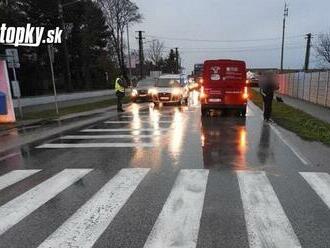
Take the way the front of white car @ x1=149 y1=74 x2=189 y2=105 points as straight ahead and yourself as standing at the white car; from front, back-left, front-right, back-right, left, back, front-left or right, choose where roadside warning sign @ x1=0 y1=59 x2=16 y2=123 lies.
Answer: front-right

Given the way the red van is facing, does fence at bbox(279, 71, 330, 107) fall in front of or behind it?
in front

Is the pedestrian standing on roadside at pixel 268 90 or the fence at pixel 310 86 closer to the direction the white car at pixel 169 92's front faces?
the pedestrian standing on roadside

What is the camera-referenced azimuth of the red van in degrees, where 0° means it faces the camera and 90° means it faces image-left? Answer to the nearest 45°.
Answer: approximately 180°

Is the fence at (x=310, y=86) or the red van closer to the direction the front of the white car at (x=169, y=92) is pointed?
the red van

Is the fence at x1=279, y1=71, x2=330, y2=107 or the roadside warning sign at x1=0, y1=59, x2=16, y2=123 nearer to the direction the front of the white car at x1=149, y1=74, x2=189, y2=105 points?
the roadside warning sign

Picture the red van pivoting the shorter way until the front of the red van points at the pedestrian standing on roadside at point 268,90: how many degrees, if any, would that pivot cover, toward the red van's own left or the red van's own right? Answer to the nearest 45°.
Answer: approximately 135° to the red van's own right

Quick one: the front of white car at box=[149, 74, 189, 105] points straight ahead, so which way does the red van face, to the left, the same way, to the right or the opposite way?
the opposite way

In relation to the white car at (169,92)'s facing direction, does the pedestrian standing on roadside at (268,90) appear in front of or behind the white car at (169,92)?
in front
